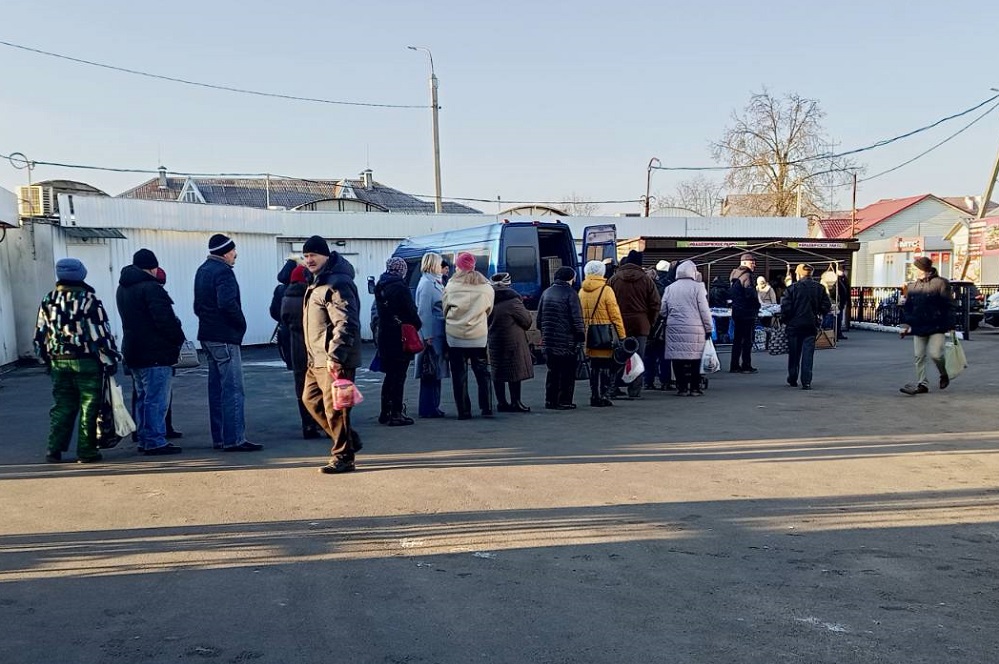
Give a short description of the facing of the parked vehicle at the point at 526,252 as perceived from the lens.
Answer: facing away from the viewer and to the left of the viewer

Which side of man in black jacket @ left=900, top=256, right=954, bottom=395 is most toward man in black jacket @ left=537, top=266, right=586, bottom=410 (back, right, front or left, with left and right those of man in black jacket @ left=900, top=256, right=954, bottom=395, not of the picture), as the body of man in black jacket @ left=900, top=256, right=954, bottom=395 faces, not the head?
front

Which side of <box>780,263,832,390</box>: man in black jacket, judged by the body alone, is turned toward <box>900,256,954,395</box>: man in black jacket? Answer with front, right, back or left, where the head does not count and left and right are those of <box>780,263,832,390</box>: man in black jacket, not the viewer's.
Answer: right

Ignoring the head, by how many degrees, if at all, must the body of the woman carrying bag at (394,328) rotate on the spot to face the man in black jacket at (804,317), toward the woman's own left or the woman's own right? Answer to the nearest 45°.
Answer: approximately 45° to the woman's own right

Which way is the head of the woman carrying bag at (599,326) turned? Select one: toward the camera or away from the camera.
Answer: away from the camera

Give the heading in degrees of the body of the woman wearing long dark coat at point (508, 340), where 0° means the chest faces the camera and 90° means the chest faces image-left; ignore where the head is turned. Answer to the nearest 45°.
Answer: approximately 225°

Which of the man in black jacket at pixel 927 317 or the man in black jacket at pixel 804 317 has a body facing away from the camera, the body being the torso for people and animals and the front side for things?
the man in black jacket at pixel 804 317

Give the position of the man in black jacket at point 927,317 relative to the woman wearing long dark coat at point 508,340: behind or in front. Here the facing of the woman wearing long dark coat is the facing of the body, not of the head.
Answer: in front

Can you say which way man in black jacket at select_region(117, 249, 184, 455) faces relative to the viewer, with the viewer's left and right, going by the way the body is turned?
facing away from the viewer and to the right of the viewer

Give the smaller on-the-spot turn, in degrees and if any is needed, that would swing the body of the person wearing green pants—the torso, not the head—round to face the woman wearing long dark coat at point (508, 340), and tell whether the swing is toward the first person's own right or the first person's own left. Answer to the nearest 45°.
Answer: approximately 90° to the first person's own right

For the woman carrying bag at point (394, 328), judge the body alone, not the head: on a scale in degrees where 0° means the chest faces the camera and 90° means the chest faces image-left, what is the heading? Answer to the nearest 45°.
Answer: approximately 225°

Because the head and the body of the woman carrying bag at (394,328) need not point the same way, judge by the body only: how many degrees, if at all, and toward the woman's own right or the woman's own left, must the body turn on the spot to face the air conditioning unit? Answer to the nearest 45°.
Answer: approximately 90° to the woman's own left

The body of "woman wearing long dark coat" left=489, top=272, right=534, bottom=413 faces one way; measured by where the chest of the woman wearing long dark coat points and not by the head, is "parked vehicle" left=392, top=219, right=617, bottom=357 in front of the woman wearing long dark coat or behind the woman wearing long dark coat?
in front

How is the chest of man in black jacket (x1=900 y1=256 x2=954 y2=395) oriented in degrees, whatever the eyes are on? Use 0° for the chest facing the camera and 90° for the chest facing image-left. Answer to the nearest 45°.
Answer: approximately 45°
